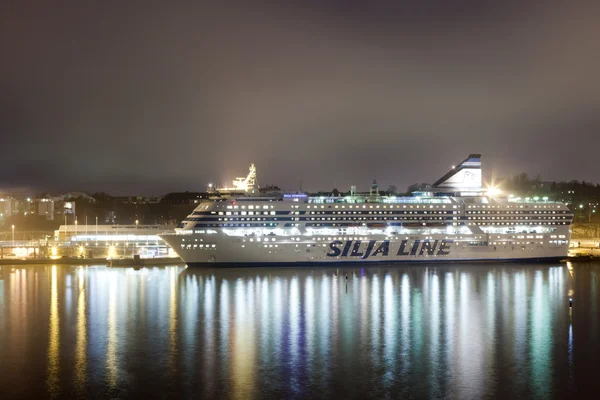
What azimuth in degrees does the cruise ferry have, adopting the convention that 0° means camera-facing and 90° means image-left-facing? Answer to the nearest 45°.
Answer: approximately 90°

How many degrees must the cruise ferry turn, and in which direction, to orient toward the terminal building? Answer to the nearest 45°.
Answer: approximately 45° to its right
